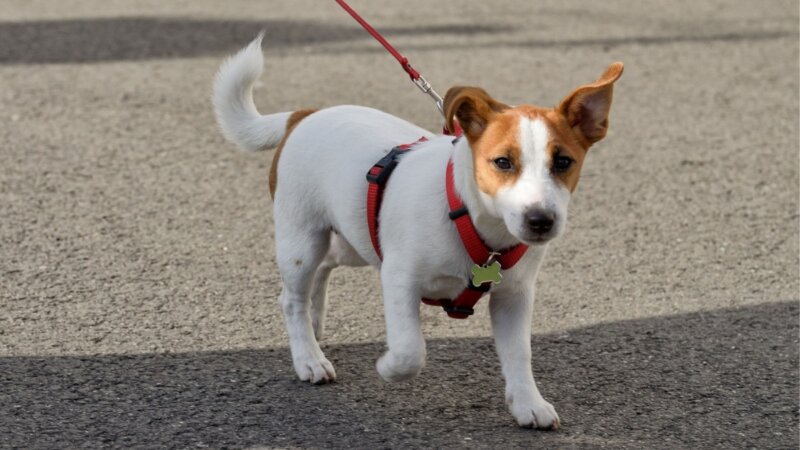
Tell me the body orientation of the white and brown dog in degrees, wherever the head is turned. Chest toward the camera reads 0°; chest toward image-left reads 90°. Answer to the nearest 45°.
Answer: approximately 315°
